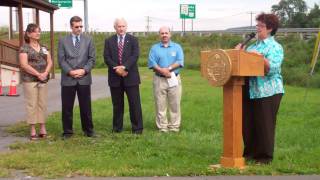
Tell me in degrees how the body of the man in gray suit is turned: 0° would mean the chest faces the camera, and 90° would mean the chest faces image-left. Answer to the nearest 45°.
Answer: approximately 0°

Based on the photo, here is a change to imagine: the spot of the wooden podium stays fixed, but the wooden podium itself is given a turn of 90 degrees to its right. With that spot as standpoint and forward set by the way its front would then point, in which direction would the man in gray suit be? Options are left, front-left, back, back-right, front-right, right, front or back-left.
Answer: front

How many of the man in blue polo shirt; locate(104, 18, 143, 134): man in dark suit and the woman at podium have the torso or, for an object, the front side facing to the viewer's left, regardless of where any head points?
1

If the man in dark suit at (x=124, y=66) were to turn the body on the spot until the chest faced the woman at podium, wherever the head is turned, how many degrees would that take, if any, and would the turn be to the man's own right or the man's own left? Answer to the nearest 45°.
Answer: approximately 45° to the man's own left

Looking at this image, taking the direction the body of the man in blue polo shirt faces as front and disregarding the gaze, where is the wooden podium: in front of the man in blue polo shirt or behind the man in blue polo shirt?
in front

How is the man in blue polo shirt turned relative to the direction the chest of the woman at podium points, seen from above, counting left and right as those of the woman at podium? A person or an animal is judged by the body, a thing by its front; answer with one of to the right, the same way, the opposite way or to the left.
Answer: to the left

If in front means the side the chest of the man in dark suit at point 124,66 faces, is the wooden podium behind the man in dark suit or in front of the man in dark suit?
in front

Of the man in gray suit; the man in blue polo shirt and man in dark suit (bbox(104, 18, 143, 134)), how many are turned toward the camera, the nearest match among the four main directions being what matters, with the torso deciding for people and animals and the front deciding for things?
3

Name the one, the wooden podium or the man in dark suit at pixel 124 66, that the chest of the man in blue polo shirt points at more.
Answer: the wooden podium

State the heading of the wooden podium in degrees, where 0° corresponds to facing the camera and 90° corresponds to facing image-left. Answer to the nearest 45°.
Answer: approximately 45°

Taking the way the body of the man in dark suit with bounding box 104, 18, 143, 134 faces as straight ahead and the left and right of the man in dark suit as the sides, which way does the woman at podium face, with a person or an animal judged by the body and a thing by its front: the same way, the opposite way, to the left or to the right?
to the right
